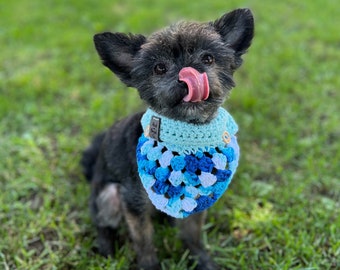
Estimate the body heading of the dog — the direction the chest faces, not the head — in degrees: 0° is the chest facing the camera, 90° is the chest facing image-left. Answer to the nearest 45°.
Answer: approximately 315°
